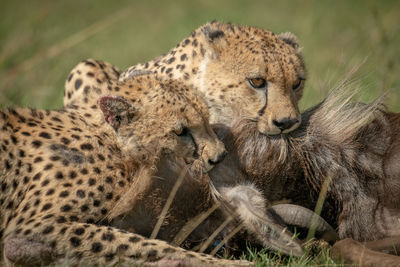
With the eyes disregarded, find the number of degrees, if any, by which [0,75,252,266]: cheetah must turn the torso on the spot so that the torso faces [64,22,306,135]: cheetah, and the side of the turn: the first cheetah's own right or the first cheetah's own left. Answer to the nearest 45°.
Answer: approximately 45° to the first cheetah's own left

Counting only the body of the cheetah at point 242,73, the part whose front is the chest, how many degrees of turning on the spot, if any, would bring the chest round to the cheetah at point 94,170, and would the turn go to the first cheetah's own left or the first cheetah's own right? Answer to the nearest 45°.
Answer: approximately 90° to the first cheetah's own right

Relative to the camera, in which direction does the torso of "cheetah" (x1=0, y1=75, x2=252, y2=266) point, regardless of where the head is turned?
to the viewer's right

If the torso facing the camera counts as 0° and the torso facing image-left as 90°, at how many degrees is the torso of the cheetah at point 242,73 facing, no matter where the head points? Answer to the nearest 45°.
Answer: approximately 315°
